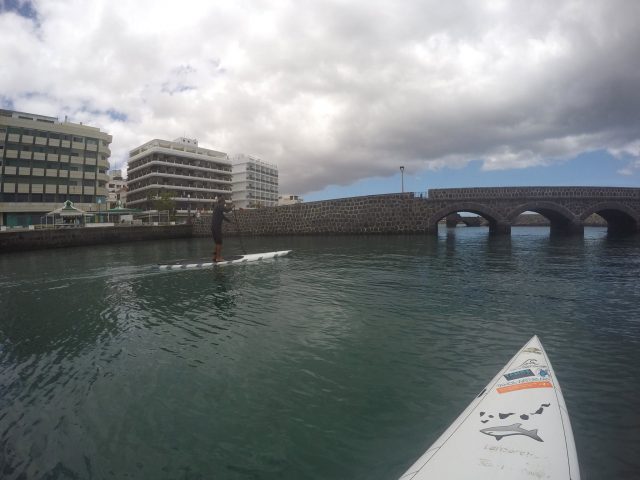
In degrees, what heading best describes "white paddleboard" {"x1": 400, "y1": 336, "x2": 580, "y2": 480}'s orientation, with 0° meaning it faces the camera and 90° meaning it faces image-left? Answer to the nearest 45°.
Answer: approximately 180°

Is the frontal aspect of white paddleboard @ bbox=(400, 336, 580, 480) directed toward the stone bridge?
yes

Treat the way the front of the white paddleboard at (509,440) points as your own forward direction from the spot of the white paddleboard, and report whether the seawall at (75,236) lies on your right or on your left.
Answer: on your left

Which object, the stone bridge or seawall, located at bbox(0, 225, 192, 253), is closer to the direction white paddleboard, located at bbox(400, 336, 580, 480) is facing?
the stone bridge
